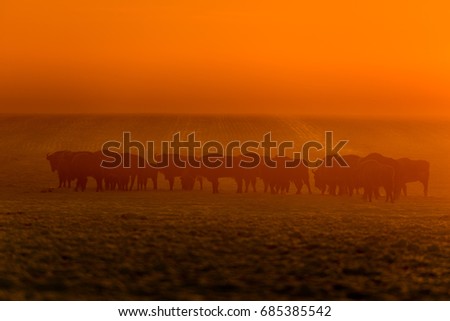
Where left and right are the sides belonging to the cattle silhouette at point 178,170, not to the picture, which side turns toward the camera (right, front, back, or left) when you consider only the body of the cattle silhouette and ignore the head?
left

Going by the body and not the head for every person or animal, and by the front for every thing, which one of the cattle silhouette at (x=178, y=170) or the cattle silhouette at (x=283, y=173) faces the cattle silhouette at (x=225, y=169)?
the cattle silhouette at (x=283, y=173)

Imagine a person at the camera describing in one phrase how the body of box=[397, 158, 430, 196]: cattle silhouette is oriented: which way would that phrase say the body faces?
to the viewer's left

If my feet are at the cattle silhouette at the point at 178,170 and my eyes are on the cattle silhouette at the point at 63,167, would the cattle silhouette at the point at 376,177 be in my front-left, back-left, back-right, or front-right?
back-left

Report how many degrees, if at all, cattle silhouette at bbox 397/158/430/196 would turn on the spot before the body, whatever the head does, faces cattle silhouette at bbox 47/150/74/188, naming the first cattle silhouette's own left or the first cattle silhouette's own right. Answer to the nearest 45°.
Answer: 0° — it already faces it

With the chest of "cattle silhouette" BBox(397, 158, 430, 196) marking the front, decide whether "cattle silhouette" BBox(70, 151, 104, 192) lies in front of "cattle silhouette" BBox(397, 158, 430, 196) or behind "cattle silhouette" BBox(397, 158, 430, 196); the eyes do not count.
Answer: in front

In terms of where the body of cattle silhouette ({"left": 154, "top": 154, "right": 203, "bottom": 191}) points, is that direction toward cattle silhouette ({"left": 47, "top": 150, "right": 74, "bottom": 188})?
yes

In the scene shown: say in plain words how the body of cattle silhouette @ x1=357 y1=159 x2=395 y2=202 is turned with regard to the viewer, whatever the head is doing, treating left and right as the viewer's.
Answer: facing to the left of the viewer

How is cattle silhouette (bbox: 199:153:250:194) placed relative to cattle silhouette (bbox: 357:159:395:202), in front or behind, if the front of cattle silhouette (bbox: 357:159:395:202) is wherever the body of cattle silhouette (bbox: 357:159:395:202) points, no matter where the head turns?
in front

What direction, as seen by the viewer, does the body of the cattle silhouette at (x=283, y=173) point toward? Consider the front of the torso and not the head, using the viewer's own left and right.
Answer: facing to the left of the viewer

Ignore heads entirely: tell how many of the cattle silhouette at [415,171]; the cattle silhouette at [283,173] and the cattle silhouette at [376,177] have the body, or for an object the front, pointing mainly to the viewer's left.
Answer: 3

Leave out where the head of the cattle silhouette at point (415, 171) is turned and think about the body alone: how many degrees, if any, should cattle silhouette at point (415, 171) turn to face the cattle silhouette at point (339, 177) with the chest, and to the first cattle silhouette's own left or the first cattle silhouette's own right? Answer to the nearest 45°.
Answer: approximately 45° to the first cattle silhouette's own left
